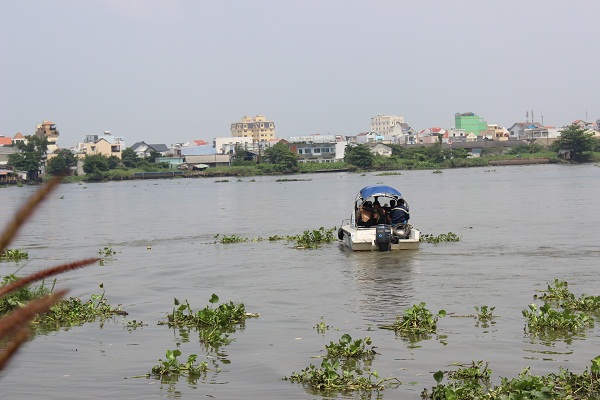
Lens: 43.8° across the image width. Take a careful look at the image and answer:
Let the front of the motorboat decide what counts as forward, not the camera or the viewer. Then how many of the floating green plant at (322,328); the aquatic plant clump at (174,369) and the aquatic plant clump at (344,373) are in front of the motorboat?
0

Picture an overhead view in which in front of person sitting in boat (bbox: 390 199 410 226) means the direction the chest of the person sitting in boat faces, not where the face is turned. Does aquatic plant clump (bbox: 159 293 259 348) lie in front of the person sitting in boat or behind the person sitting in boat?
behind

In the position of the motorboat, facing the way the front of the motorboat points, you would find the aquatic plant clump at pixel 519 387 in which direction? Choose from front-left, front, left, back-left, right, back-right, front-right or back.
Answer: back

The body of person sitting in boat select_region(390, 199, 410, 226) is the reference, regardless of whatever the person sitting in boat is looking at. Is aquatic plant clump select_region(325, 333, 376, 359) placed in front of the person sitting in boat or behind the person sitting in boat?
behind

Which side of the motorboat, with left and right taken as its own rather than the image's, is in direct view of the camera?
back

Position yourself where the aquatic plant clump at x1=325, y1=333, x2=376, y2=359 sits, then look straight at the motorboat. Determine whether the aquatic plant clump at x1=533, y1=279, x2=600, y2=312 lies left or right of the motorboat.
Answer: right

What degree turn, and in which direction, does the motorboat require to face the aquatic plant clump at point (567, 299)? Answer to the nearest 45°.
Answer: approximately 135° to its right

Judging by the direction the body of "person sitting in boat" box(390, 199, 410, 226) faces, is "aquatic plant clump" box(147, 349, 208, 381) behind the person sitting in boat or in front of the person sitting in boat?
behind

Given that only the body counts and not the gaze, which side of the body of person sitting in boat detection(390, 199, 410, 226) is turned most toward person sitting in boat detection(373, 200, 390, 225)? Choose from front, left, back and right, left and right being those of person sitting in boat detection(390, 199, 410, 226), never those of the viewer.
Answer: left

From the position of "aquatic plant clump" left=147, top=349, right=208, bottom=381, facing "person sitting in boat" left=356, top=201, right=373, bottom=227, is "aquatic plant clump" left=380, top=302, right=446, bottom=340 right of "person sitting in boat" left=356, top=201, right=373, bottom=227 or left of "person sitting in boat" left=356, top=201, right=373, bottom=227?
right

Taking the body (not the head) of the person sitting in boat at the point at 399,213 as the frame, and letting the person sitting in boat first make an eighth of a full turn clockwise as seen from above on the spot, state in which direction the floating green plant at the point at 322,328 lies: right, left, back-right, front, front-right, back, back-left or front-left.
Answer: back-right

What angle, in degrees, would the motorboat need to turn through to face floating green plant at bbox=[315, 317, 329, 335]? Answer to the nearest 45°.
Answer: approximately 180°

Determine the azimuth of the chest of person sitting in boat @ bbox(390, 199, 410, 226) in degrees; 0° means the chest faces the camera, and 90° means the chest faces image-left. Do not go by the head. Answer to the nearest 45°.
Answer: approximately 180°

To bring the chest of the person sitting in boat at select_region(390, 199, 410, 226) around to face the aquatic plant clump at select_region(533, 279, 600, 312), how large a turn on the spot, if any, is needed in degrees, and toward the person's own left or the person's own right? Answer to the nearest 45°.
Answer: approximately 180°

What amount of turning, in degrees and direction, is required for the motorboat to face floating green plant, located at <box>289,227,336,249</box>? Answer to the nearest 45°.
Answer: approximately 45° to its left

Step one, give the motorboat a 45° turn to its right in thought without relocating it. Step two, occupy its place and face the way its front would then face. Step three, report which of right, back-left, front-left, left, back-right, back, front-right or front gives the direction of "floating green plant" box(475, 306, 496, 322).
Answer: back-right

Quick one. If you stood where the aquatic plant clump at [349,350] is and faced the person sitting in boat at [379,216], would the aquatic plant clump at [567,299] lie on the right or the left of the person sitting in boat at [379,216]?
right

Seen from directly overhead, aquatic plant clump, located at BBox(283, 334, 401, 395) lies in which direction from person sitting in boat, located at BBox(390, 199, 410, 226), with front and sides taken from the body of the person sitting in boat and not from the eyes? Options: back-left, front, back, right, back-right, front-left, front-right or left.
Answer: back

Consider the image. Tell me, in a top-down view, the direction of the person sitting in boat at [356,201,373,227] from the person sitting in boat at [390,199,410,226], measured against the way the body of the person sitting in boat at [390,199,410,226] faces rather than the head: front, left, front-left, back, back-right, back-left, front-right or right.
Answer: left

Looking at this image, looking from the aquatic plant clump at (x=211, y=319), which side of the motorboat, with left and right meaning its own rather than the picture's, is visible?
back

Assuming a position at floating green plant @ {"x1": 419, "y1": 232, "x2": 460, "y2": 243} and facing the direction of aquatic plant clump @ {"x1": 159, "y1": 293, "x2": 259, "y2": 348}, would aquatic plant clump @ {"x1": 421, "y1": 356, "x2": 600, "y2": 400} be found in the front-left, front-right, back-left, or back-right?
front-left
